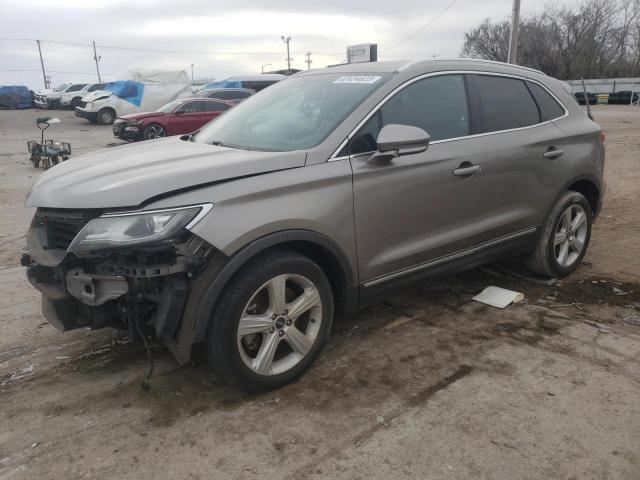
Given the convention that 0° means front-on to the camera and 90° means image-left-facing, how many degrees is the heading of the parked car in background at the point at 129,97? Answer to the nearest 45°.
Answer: approximately 45°

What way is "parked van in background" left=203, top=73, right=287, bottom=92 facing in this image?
to the viewer's left

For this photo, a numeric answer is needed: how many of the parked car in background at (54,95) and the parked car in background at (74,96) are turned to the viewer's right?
0

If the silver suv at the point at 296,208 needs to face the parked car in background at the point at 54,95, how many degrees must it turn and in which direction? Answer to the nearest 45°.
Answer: approximately 90° to its right

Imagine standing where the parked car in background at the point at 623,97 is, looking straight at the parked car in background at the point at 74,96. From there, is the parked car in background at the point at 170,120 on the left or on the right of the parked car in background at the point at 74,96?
left

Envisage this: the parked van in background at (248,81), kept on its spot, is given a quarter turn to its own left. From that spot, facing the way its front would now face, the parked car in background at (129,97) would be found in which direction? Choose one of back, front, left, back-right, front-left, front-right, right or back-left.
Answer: right

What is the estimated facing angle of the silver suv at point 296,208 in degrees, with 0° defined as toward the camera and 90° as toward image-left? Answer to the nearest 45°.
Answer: approximately 45°

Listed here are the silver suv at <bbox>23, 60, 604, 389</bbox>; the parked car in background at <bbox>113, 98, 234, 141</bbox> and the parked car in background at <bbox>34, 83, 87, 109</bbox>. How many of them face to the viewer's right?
0
